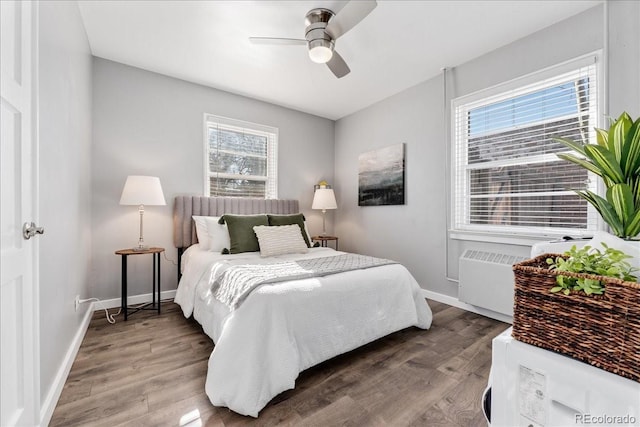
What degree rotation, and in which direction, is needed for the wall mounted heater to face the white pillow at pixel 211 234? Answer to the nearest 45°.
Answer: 0° — it already faces it

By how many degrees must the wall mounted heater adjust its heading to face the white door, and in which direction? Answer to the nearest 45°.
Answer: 0° — it already faces it

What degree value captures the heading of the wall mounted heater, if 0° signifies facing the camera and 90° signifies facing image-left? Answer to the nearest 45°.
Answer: approximately 45°

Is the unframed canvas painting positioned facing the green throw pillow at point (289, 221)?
yes

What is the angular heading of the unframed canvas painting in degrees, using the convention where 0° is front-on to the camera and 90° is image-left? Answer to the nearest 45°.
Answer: approximately 45°
